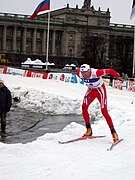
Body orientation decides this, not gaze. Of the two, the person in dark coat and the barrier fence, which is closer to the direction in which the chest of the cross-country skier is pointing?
the person in dark coat

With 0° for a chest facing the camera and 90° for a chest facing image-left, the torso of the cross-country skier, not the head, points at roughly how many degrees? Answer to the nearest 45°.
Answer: approximately 45°

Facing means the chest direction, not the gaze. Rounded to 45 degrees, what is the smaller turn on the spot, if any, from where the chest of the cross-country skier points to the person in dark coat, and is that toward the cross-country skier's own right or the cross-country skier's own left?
approximately 90° to the cross-country skier's own right

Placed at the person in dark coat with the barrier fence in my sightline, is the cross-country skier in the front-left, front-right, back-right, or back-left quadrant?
back-right

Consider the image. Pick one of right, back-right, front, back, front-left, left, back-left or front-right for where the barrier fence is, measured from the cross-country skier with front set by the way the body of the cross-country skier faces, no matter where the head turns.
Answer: back-right
